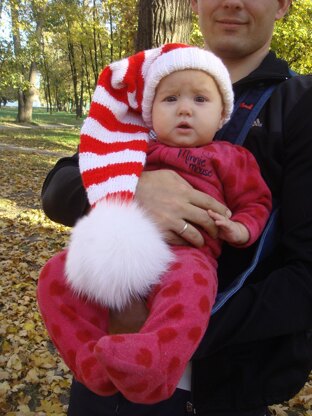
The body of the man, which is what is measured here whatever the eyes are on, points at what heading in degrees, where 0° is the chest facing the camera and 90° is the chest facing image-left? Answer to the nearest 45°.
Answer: approximately 45°

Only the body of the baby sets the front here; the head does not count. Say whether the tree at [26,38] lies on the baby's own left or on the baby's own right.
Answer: on the baby's own right

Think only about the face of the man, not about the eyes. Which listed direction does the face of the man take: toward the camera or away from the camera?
toward the camera

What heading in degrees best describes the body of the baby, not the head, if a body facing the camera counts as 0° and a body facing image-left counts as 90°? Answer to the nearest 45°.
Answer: approximately 45°

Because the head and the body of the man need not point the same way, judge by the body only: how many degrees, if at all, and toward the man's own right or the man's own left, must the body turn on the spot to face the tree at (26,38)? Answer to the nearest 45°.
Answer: approximately 135° to the man's own right

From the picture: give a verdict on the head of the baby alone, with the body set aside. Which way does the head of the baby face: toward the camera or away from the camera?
toward the camera
